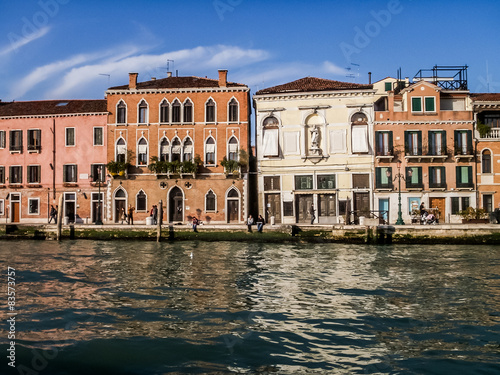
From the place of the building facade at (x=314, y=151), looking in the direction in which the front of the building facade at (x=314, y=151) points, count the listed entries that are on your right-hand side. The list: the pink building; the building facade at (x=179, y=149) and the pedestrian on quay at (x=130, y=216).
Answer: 3

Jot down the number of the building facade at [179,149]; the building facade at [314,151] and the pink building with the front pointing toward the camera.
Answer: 3

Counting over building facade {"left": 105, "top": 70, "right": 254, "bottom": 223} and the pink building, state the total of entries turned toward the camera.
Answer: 2

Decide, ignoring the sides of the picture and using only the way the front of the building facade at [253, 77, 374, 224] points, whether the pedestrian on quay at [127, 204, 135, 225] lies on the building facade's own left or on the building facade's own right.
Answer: on the building facade's own right

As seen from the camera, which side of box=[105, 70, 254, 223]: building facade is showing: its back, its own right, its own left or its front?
front

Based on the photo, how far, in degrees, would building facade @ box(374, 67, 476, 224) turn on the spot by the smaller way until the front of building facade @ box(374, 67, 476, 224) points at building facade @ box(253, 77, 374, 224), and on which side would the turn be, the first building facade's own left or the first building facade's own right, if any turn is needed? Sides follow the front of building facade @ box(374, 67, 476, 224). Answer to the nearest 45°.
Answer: approximately 90° to the first building facade's own right

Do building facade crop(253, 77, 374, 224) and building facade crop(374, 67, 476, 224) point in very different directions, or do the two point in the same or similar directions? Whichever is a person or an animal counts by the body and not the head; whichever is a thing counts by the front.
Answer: same or similar directions

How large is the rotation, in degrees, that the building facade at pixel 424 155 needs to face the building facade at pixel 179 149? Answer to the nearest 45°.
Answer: approximately 90° to its right

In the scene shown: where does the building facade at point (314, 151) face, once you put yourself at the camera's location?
facing the viewer

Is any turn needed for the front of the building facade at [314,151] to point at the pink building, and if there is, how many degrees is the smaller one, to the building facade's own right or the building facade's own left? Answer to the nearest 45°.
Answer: approximately 90° to the building facade's own right

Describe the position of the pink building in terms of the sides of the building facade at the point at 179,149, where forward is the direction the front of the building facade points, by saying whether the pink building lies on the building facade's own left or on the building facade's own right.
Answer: on the building facade's own right
